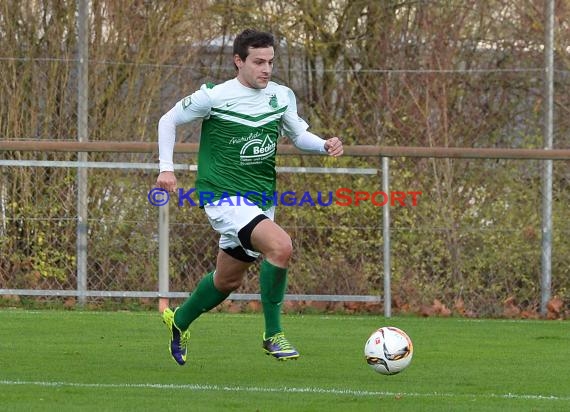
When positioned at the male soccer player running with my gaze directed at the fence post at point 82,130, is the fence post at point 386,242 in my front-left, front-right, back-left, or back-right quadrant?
front-right

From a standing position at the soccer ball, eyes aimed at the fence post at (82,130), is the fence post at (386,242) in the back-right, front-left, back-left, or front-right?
front-right

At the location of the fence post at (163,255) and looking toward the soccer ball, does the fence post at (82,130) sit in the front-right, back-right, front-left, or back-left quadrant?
back-right

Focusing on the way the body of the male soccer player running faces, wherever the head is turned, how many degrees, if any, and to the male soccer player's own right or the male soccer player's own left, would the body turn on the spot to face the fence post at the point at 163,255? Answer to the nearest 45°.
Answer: approximately 135° to the male soccer player's own left

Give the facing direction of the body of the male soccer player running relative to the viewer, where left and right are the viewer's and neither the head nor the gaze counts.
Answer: facing the viewer and to the right of the viewer

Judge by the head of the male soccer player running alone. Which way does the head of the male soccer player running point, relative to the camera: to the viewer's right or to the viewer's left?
to the viewer's right

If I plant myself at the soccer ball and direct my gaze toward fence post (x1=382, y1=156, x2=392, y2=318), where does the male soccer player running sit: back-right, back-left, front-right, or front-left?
front-left

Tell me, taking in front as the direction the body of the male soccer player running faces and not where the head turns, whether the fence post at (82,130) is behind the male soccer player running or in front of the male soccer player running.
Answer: behind

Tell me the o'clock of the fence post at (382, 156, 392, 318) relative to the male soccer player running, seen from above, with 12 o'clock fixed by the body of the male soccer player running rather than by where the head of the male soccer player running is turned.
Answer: The fence post is roughly at 8 o'clock from the male soccer player running.
